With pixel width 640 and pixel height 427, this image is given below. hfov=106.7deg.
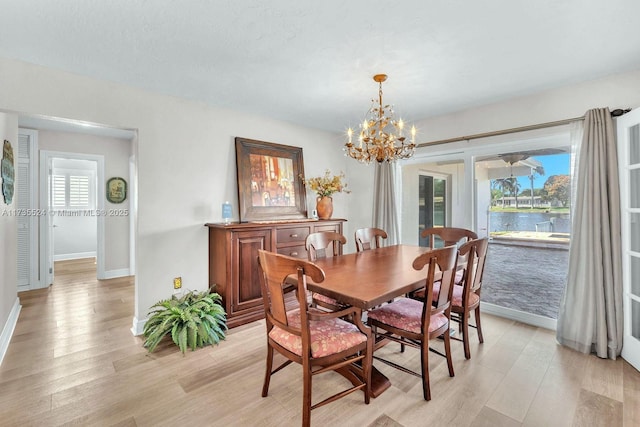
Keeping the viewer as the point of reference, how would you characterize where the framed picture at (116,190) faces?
facing the viewer

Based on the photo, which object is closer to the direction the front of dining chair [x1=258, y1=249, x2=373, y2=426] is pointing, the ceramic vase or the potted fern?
the ceramic vase

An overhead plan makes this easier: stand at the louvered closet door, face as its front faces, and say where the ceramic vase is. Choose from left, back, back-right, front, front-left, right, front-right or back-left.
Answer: front

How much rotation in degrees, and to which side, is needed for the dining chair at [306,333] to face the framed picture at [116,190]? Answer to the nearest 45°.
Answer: approximately 90° to its left

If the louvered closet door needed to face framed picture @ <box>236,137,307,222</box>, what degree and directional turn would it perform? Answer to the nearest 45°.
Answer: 0° — it already faces it

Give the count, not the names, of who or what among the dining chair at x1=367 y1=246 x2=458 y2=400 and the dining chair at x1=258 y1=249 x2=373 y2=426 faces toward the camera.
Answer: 0

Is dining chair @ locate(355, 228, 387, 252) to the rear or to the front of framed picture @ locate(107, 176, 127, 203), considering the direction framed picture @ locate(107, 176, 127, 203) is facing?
to the front

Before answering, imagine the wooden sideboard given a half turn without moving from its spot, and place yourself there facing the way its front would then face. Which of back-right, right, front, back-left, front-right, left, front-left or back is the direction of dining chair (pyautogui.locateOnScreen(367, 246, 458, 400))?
back

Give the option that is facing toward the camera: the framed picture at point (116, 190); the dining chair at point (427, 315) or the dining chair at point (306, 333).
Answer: the framed picture

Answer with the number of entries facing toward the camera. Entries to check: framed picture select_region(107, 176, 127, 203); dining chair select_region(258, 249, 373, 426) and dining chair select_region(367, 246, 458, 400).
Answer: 1

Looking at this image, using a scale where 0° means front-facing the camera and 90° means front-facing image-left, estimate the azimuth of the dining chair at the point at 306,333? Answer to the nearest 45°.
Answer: approximately 225°

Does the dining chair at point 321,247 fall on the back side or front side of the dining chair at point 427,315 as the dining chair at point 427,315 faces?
on the front side

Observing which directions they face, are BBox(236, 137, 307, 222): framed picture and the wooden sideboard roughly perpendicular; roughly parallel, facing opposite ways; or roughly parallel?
roughly parallel

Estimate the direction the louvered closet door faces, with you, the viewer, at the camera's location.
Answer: facing the viewer and to the right of the viewer

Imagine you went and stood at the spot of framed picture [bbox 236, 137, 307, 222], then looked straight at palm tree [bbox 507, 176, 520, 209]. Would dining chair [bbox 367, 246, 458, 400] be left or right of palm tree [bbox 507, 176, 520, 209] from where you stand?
right

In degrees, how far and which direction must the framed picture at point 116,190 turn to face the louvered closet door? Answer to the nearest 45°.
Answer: approximately 90° to its right
